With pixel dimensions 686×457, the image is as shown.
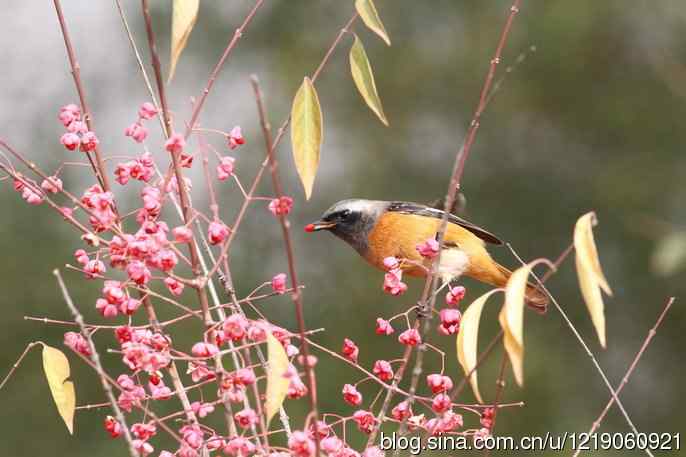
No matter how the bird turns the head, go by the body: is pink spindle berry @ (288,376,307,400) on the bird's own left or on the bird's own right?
on the bird's own left

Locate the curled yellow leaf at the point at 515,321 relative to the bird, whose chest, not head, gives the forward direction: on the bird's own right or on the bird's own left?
on the bird's own left

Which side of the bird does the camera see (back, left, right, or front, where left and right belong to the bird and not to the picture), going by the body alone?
left

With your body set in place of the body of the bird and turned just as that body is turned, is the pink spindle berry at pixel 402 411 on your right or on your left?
on your left

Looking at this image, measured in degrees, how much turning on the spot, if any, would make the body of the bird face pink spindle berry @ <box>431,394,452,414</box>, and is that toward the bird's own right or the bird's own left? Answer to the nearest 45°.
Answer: approximately 90° to the bird's own left

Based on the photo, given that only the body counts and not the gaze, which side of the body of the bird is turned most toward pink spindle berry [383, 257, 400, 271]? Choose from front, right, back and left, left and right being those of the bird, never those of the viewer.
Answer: left

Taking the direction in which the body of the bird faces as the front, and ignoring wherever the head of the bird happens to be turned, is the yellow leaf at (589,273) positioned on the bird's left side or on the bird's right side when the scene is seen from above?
on the bird's left side
